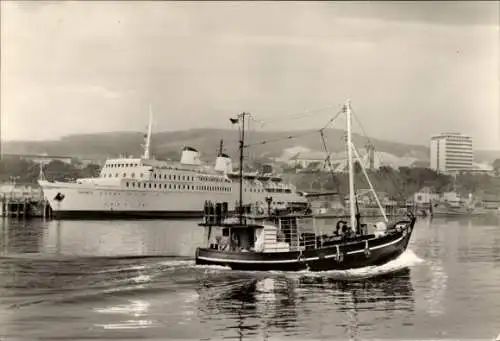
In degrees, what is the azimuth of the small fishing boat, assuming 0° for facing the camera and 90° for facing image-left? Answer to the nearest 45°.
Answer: approximately 270°

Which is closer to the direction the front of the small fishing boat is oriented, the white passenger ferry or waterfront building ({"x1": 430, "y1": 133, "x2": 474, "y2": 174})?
the waterfront building

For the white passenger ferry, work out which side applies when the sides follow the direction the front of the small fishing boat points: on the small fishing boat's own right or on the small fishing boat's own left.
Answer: on the small fishing boat's own left
